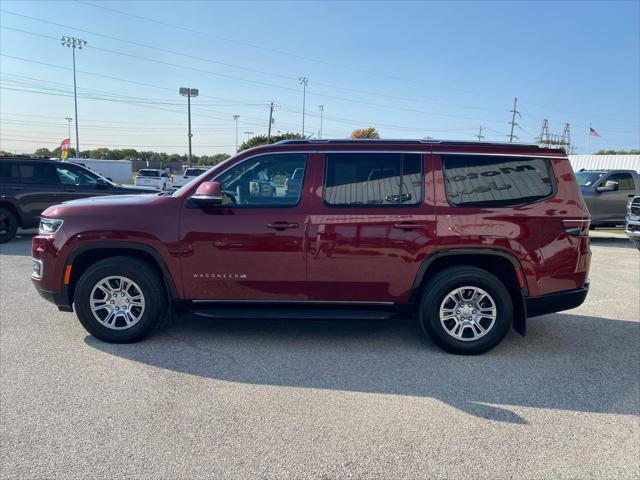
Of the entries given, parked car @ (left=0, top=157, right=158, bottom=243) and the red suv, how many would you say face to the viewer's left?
1

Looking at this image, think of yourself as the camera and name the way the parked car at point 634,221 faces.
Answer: facing the viewer and to the left of the viewer

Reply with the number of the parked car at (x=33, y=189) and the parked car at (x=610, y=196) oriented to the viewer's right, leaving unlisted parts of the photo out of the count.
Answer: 1

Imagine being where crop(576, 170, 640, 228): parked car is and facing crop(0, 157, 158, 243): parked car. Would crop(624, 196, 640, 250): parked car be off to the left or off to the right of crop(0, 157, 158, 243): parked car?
left

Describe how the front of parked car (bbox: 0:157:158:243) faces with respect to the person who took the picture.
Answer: facing to the right of the viewer

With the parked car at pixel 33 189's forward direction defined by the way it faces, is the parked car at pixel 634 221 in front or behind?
in front

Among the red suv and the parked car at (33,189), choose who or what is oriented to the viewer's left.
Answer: the red suv

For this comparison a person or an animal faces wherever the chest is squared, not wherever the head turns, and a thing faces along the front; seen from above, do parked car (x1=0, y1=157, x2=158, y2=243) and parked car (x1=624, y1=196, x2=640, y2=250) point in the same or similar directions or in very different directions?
very different directions

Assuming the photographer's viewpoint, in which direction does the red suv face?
facing to the left of the viewer

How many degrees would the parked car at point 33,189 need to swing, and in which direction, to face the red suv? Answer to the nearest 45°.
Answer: approximately 90° to its right

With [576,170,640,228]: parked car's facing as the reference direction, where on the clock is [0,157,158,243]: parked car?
[0,157,158,243]: parked car is roughly at 12 o'clock from [576,170,640,228]: parked car.

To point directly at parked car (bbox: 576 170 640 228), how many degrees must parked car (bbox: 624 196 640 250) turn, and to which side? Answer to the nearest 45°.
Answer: approximately 135° to its right

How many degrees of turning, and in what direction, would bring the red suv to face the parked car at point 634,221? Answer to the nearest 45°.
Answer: approximately 135° to its right

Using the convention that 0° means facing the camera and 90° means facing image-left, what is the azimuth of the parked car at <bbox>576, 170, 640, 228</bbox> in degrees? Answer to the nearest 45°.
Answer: approximately 45°
